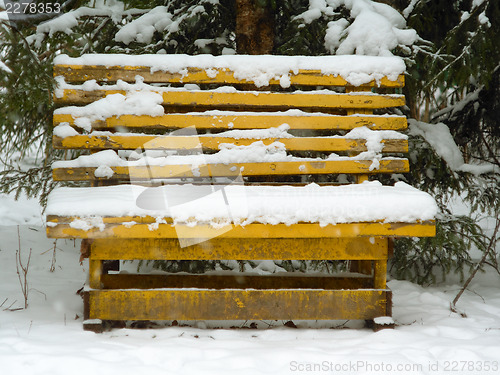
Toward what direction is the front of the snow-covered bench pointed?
toward the camera
